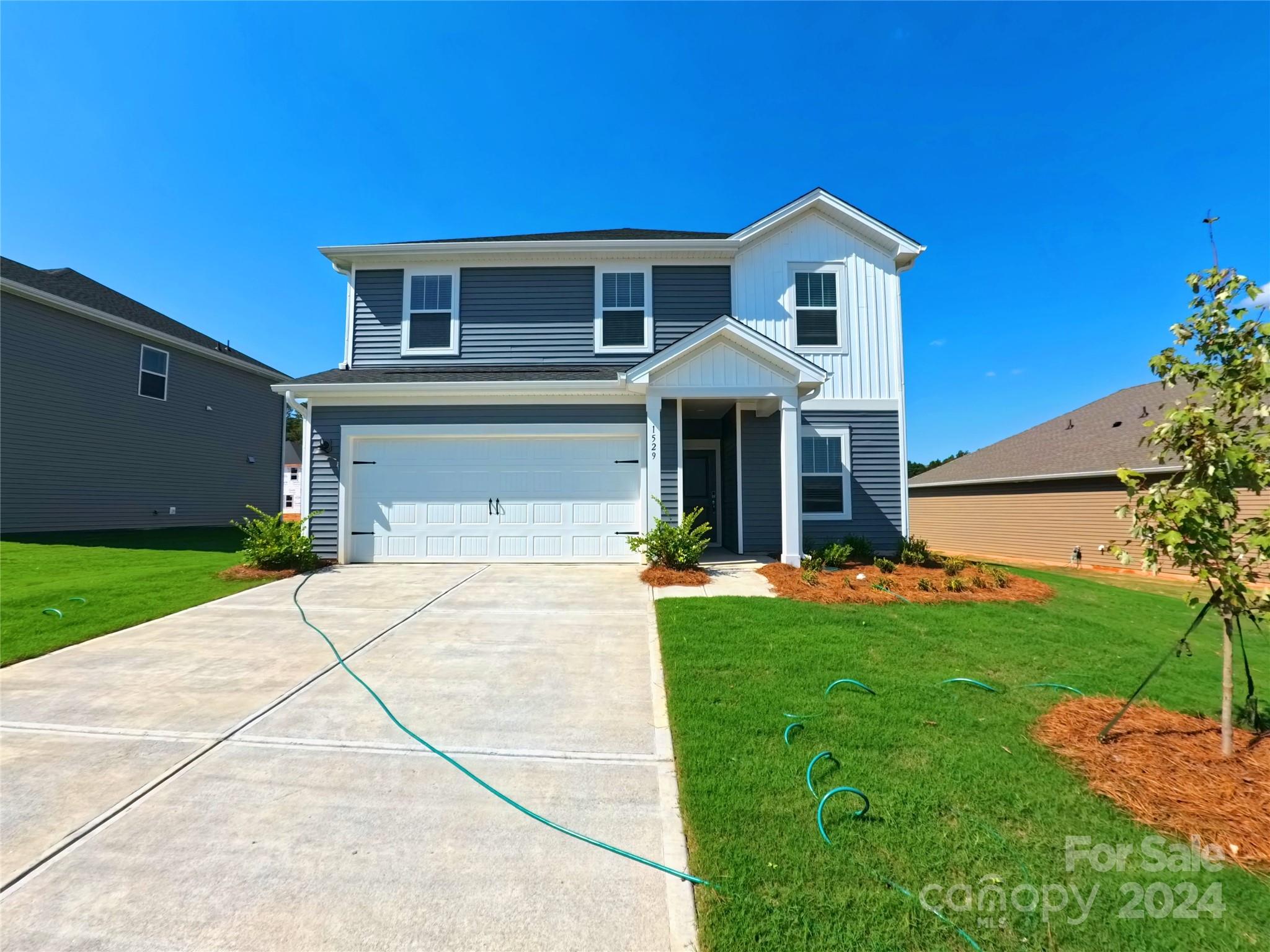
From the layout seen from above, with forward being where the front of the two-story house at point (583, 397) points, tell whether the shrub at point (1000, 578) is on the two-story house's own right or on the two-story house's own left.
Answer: on the two-story house's own left

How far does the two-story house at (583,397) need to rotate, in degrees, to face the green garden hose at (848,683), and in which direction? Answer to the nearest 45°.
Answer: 0° — it already faces it

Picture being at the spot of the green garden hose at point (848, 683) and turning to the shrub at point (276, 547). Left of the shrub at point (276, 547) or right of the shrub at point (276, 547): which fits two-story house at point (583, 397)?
right

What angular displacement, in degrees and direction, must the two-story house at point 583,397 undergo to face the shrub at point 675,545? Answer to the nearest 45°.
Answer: approximately 45° to its left

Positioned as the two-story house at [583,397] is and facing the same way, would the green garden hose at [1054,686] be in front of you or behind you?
in front

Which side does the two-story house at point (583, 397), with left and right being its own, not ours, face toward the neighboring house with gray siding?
right

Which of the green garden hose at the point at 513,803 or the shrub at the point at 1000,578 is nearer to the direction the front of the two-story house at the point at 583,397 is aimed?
the green garden hose

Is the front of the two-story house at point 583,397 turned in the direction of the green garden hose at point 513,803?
yes

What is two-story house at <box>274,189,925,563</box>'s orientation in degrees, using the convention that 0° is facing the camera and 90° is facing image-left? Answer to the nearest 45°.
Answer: approximately 0°
